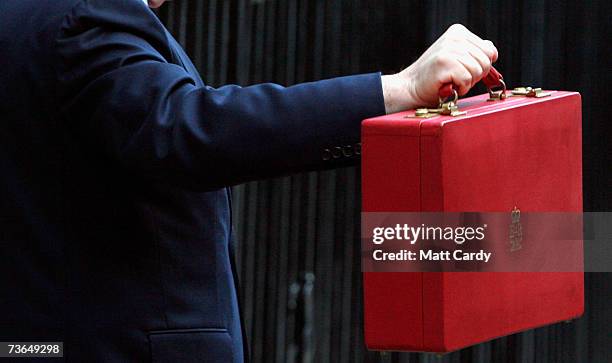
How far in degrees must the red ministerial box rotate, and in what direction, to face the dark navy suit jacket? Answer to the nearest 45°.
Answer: approximately 135° to its right

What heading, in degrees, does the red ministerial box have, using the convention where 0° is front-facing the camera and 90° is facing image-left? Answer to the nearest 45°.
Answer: approximately 315°
